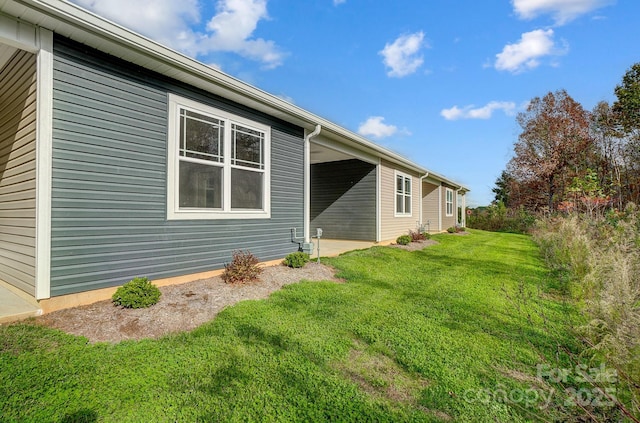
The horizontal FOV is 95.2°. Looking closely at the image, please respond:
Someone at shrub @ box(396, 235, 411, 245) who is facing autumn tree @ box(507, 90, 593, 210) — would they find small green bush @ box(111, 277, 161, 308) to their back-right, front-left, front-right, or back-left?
back-right

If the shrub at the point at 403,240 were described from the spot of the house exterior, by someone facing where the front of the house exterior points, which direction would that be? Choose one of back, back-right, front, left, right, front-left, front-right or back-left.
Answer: left

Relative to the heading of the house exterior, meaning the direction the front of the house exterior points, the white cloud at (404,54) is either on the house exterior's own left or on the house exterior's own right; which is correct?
on the house exterior's own left

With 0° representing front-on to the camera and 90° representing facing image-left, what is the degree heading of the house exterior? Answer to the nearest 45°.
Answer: approximately 315°

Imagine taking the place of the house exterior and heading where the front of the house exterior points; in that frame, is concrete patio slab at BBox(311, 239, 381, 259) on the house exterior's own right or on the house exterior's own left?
on the house exterior's own left
